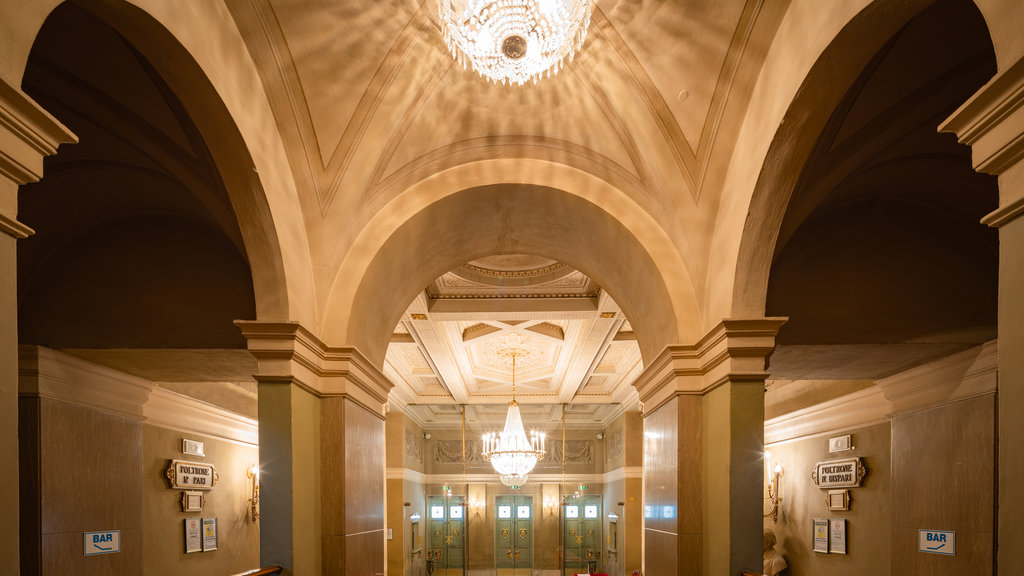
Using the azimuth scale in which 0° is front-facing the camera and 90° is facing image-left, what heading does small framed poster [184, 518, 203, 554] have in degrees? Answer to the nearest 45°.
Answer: approximately 315°

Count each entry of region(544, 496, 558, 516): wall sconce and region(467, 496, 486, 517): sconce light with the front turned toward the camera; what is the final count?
2

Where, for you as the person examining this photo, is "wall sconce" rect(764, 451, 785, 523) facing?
facing the viewer and to the left of the viewer

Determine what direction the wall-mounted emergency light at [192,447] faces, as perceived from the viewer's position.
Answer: facing the viewer and to the right of the viewer

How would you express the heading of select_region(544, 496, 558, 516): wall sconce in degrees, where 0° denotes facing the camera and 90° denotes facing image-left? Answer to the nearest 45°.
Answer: approximately 0°

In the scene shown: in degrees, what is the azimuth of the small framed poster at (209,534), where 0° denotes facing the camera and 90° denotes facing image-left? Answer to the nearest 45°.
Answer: approximately 315°

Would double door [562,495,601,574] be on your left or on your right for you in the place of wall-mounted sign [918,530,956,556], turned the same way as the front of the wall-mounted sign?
on your right

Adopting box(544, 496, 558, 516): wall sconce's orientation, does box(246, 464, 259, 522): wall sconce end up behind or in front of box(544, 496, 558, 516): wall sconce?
in front
